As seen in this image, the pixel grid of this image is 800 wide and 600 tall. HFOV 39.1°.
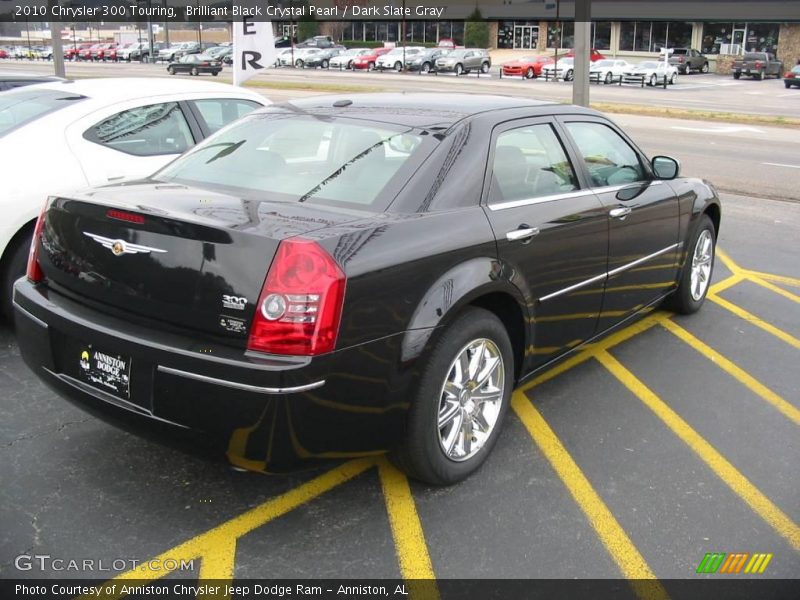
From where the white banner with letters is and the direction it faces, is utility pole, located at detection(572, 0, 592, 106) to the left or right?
on its left

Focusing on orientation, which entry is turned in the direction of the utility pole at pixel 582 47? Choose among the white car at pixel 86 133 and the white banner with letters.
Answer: the white car

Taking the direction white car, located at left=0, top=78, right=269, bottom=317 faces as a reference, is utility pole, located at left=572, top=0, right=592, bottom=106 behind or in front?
in front

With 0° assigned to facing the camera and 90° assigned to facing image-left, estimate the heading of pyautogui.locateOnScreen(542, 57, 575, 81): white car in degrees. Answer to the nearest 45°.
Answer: approximately 45°

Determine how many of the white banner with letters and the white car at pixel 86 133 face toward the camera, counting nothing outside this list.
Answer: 1

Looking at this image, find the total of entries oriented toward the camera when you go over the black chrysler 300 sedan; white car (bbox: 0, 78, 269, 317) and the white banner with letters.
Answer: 1

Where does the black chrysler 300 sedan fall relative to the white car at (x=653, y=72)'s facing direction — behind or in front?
in front

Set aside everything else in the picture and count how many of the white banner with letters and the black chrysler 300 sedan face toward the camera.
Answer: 1

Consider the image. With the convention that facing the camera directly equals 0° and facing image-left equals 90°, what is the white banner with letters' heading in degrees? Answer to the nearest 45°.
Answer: approximately 0°
